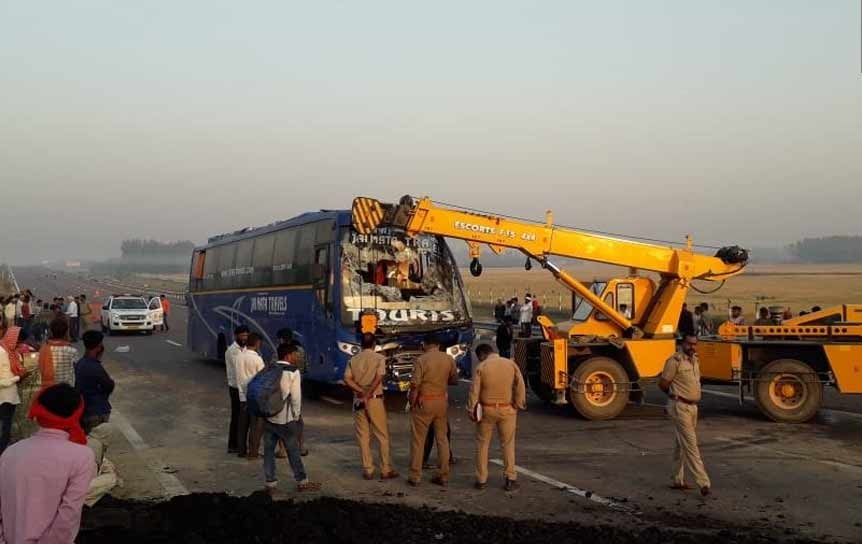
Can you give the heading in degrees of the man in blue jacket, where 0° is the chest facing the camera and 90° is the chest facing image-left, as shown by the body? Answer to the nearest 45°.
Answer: approximately 225°

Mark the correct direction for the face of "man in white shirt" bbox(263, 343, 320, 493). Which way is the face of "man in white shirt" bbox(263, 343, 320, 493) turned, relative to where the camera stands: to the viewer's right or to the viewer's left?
to the viewer's right

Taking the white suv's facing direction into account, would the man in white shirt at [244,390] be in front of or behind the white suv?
in front

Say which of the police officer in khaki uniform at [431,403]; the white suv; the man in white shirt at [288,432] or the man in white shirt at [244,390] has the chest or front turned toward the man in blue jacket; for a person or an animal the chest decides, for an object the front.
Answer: the white suv

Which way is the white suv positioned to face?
toward the camera

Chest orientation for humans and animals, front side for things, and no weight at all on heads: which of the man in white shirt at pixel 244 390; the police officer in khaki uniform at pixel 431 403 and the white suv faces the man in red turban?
the white suv

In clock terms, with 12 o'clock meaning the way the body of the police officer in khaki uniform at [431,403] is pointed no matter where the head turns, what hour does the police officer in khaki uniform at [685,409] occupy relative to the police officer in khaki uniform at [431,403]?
the police officer in khaki uniform at [685,409] is roughly at 3 o'clock from the police officer in khaki uniform at [431,403].

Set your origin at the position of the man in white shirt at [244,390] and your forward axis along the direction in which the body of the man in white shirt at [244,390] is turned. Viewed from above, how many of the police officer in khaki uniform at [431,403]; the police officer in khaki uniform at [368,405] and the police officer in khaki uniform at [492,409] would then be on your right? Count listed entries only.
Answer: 3

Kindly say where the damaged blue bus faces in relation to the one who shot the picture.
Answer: facing the viewer and to the right of the viewer

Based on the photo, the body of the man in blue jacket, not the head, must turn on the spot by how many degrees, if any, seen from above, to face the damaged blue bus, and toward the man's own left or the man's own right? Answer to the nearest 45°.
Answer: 0° — they already face it

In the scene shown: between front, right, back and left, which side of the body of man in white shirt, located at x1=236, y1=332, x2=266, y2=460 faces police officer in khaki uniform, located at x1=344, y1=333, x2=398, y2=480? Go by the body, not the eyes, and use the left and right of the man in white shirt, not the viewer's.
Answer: right
